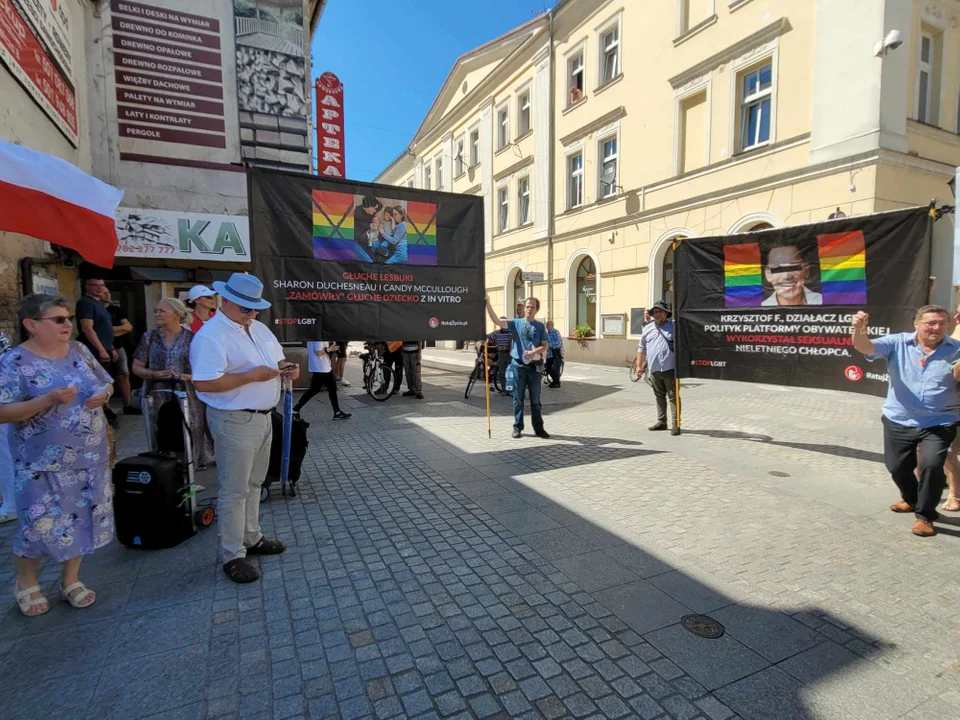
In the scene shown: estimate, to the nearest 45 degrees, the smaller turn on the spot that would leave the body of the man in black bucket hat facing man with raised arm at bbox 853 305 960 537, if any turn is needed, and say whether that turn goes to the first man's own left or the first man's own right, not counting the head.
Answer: approximately 45° to the first man's own left

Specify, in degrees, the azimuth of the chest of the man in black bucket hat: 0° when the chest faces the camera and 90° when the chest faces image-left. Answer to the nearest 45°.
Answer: approximately 0°

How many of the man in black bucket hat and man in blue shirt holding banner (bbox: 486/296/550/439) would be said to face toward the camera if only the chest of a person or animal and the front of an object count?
2

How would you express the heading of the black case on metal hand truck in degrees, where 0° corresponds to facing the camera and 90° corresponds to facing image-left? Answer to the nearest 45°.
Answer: approximately 45°

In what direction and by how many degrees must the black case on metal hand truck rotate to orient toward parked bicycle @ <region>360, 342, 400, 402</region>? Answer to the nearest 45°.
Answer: approximately 180°

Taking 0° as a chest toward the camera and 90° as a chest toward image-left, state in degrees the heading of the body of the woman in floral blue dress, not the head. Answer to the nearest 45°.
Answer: approximately 315°

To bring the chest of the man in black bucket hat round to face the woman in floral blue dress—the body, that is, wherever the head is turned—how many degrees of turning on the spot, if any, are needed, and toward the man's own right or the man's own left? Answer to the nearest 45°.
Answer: approximately 45° to the man's own right

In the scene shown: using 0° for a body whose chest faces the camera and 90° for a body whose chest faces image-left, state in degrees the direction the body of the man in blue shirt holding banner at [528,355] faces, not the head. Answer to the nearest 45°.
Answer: approximately 0°

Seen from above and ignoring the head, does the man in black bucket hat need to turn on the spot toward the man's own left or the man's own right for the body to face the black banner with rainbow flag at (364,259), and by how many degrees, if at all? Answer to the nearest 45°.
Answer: approximately 45° to the man's own right

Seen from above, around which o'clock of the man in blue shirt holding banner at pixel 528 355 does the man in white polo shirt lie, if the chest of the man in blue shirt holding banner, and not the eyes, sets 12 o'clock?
The man in white polo shirt is roughly at 1 o'clock from the man in blue shirt holding banner.
